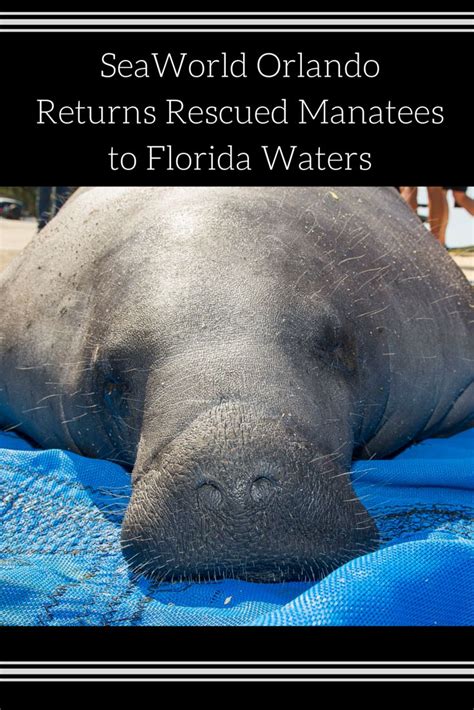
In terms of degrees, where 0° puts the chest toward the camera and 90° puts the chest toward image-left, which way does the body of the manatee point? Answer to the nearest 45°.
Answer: approximately 0°
